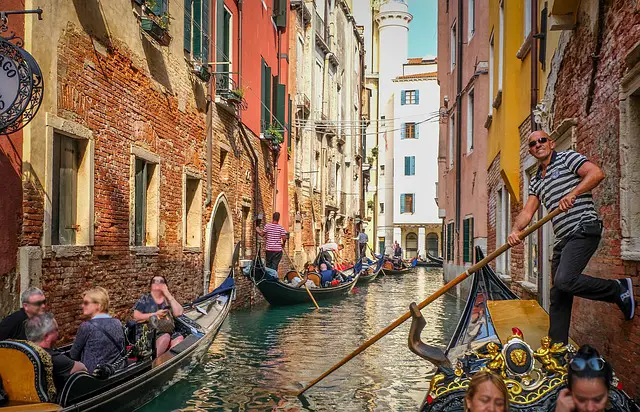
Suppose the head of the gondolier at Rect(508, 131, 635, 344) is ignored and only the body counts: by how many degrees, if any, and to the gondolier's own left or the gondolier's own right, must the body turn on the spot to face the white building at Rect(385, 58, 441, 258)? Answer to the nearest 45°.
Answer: approximately 135° to the gondolier's own right

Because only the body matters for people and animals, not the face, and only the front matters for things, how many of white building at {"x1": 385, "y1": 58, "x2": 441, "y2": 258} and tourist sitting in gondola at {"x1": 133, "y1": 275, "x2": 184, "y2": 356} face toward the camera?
2

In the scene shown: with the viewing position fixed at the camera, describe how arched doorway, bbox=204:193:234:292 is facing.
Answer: facing the viewer and to the right of the viewer

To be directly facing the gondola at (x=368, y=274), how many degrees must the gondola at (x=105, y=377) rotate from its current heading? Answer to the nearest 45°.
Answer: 0° — it already faces it

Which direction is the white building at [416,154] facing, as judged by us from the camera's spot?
facing the viewer

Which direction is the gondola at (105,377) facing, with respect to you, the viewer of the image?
facing away from the viewer and to the right of the viewer

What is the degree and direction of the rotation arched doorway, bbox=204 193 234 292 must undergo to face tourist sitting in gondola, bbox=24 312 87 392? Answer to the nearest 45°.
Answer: approximately 45° to its right

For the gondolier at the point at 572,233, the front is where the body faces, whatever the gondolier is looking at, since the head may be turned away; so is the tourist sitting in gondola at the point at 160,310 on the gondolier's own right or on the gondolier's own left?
on the gondolier's own right

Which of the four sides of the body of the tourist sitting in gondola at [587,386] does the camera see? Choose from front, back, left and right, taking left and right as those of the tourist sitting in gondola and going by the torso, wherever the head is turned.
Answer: front

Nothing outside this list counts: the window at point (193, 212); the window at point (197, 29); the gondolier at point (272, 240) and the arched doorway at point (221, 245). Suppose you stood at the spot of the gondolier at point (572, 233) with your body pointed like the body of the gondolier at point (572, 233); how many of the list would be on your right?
4

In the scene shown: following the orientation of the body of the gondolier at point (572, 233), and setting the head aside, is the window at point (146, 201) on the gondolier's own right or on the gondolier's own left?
on the gondolier's own right

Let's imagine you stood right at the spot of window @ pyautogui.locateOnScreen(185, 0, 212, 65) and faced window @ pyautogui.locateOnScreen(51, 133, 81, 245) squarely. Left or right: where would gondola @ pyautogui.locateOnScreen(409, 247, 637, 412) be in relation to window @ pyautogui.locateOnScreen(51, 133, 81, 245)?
left

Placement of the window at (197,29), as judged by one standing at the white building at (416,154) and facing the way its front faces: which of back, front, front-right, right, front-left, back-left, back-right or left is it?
front

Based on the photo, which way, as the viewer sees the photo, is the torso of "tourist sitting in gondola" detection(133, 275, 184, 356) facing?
toward the camera

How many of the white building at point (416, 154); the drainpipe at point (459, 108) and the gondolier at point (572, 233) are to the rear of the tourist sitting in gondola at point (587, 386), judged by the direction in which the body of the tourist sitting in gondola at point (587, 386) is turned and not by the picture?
3

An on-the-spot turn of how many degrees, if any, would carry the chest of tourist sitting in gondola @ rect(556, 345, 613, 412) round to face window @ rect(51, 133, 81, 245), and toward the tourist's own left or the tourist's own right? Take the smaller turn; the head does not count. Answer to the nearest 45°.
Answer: approximately 135° to the tourist's own right
